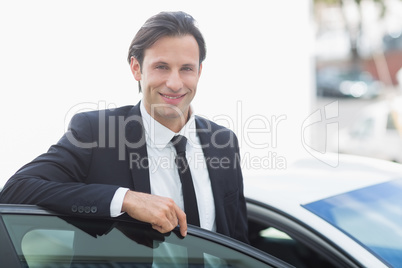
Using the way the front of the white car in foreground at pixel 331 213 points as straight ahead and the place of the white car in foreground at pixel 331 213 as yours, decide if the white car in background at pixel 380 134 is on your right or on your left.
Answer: on your left
